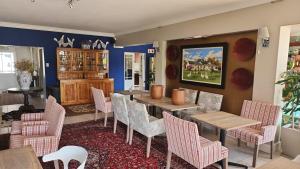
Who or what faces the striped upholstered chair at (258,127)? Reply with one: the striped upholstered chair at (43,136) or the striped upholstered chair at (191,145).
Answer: the striped upholstered chair at (191,145)

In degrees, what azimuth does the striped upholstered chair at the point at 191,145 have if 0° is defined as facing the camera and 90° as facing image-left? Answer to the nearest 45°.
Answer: approximately 225°

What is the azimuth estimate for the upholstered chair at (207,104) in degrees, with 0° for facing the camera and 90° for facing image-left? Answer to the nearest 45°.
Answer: approximately 45°

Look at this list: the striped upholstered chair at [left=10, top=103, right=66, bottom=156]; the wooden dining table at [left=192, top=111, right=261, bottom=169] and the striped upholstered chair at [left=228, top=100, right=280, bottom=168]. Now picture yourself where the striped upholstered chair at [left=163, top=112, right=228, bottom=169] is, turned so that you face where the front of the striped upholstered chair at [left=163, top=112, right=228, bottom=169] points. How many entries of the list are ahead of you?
2

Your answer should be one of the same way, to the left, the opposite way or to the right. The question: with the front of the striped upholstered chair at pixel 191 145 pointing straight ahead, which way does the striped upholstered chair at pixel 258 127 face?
the opposite way

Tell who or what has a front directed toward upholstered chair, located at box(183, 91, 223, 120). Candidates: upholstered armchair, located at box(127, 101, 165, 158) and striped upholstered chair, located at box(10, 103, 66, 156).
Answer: upholstered armchair, located at box(127, 101, 165, 158)

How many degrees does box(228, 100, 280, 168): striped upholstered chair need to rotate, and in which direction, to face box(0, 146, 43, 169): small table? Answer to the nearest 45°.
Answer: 0° — it already faces it
